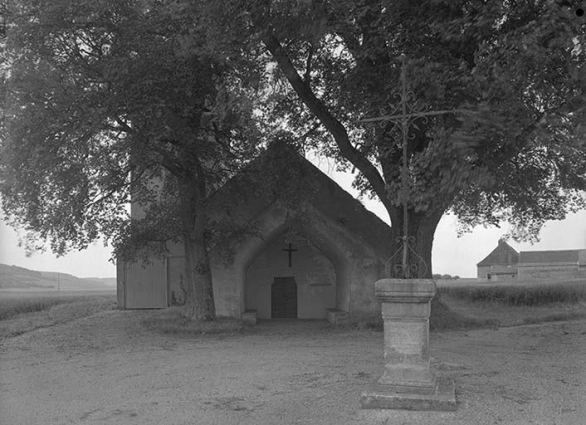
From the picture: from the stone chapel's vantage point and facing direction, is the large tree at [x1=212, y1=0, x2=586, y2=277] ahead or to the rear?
ahead

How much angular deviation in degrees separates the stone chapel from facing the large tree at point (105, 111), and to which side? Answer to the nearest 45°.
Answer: approximately 45° to its right

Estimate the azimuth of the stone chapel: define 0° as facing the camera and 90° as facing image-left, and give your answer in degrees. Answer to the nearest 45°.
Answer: approximately 0°
